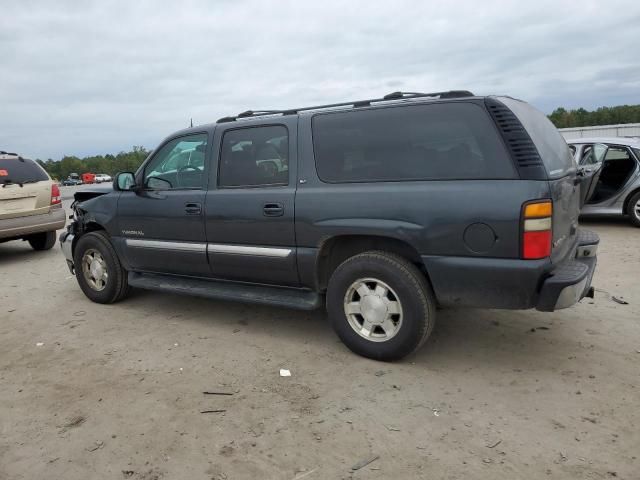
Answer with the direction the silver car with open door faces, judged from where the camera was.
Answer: facing to the left of the viewer

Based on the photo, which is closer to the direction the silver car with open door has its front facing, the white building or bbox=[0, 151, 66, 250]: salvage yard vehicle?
the salvage yard vehicle

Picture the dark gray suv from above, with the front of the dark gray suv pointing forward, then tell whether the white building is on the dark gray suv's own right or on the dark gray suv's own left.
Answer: on the dark gray suv's own right

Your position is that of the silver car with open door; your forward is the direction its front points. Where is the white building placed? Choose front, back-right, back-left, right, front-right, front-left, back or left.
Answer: right

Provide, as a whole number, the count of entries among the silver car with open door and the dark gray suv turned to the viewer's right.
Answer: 0

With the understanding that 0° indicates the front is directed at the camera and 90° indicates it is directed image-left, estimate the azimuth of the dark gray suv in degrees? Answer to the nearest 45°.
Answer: approximately 135°

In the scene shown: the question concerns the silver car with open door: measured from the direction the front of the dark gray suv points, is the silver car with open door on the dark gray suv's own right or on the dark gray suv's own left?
on the dark gray suv's own right
